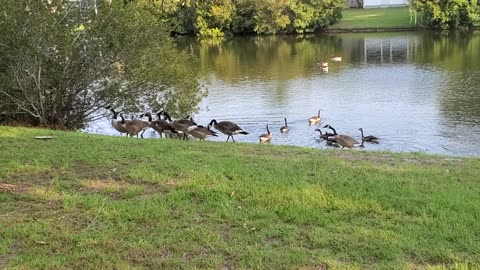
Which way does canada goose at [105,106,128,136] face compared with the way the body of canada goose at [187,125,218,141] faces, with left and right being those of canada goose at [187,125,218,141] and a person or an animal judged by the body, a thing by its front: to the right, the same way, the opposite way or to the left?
the same way

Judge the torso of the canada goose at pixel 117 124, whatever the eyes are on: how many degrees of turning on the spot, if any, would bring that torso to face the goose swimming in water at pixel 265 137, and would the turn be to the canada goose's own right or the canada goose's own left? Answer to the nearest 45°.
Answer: approximately 180°

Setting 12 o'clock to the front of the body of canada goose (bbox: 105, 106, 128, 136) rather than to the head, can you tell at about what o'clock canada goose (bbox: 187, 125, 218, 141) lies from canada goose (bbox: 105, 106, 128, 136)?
canada goose (bbox: 187, 125, 218, 141) is roughly at 7 o'clock from canada goose (bbox: 105, 106, 128, 136).

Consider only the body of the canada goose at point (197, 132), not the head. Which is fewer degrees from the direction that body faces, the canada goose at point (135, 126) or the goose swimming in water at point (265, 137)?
the canada goose

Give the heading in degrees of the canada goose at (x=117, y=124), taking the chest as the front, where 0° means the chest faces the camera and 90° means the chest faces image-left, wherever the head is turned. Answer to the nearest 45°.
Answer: approximately 90°

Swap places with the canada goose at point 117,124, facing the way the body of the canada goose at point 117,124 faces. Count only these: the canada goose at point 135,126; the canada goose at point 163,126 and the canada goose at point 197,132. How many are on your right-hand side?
0

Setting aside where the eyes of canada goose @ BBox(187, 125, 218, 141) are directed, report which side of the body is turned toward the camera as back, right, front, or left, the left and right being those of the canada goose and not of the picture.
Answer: left

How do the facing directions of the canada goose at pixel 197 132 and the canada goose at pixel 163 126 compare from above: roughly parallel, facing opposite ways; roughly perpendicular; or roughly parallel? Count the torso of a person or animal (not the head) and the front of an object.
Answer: roughly parallel

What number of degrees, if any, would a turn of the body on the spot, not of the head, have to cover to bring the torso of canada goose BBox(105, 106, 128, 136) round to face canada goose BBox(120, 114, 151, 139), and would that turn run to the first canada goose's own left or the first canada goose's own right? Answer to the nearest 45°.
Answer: approximately 135° to the first canada goose's own left

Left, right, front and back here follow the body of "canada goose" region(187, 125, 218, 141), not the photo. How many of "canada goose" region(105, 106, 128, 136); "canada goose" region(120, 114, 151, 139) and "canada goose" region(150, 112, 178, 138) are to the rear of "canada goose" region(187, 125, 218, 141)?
0

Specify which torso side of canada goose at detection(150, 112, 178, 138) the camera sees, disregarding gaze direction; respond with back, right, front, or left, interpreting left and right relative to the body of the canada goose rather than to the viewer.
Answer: left

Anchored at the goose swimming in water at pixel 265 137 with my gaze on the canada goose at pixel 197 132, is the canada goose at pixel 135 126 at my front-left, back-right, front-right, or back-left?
front-right

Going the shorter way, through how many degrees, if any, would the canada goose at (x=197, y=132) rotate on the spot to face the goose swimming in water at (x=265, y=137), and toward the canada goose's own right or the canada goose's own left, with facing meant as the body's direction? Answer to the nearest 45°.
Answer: approximately 135° to the canada goose's own right
